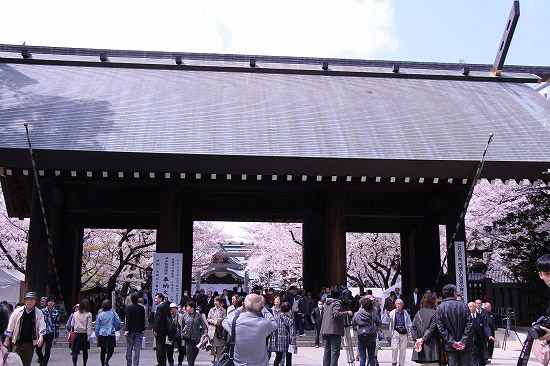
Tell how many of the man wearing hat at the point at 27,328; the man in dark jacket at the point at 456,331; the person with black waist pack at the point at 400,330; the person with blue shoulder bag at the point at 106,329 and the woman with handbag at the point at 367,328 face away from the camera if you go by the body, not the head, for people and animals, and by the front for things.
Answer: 3

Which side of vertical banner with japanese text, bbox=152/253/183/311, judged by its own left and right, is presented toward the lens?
front

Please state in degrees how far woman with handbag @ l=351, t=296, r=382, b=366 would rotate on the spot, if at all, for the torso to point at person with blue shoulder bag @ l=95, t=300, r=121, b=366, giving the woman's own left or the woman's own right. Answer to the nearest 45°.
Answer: approximately 90° to the woman's own left

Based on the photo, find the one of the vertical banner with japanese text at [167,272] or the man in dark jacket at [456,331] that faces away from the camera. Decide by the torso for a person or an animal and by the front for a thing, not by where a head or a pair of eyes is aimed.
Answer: the man in dark jacket

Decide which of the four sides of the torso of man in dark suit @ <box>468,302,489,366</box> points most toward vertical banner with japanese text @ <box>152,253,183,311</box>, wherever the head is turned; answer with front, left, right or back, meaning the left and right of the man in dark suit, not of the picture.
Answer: right

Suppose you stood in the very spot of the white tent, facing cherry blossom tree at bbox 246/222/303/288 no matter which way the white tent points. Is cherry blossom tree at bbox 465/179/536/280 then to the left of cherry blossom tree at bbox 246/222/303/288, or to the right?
right

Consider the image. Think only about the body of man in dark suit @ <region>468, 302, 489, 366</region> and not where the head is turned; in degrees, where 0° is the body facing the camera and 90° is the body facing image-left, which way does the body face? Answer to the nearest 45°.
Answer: approximately 45°

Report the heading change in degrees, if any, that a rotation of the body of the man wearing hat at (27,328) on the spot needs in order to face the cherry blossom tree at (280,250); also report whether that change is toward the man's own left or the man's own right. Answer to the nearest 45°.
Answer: approximately 135° to the man's own left

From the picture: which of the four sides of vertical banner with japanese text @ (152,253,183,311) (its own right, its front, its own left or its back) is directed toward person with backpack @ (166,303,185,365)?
front

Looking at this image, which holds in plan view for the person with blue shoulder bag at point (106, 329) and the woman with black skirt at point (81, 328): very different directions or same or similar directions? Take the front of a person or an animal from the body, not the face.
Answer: same or similar directions

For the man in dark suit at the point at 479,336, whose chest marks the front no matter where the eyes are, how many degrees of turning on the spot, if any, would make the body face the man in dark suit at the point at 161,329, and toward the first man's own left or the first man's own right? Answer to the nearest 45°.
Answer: approximately 45° to the first man's own right

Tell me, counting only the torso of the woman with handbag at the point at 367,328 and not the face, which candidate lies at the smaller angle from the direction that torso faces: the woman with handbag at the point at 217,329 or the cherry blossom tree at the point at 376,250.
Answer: the cherry blossom tree

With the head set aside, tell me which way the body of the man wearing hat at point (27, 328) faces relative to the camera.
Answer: toward the camera

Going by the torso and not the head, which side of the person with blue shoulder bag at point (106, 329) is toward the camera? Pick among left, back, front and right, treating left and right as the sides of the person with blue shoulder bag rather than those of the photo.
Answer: back

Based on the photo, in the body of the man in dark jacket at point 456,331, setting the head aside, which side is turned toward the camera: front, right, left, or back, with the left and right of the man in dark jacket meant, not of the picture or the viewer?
back

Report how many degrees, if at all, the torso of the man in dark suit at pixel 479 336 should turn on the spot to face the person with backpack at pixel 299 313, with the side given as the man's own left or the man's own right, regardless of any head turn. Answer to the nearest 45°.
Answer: approximately 90° to the man's own right
